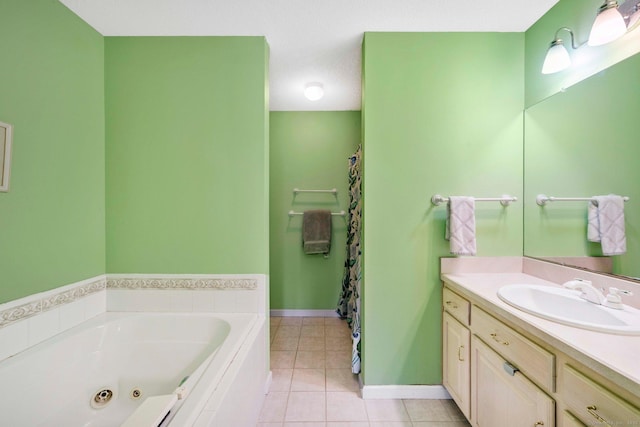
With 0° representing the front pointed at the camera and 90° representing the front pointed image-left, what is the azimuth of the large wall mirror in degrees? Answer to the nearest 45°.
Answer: approximately 45°
